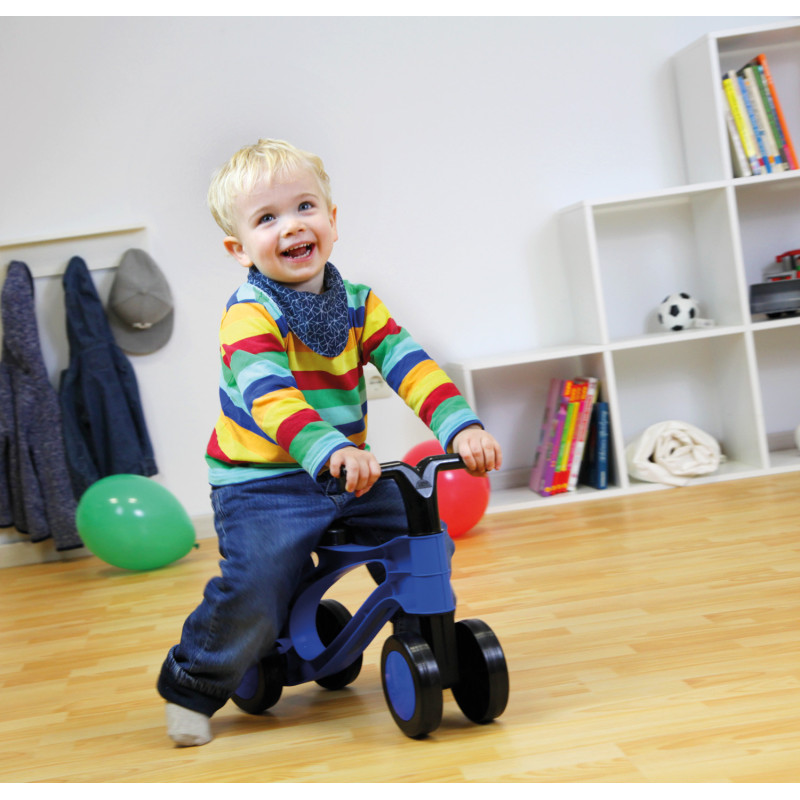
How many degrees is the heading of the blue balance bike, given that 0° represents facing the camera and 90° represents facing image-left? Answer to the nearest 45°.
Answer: approximately 315°

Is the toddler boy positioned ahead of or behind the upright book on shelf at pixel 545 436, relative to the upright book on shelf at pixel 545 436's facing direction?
ahead

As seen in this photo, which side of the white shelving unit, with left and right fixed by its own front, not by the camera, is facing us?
front

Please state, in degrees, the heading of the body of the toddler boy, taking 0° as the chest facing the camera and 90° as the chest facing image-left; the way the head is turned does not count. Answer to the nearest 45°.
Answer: approximately 315°
